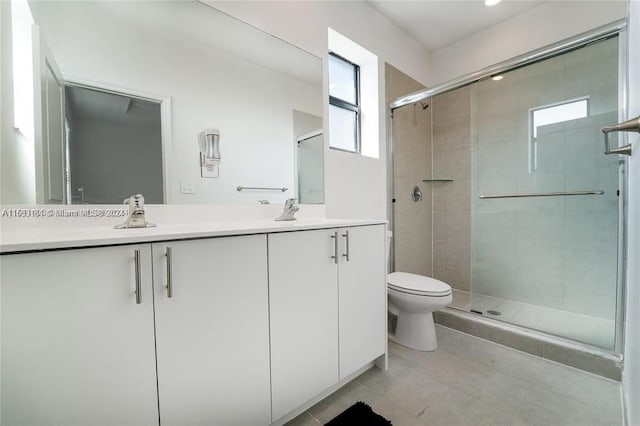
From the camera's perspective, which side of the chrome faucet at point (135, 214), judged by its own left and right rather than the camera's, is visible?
front

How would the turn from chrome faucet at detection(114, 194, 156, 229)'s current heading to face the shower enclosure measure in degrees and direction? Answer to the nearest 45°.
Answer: approximately 90° to its left

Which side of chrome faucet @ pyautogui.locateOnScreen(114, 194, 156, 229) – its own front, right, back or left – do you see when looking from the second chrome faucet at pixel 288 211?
left

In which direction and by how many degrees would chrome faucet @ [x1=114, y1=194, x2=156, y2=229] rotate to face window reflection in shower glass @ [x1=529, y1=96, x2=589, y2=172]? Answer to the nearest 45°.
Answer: approximately 90° to its left

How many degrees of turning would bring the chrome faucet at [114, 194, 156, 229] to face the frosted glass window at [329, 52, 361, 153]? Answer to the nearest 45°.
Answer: approximately 90° to its left
